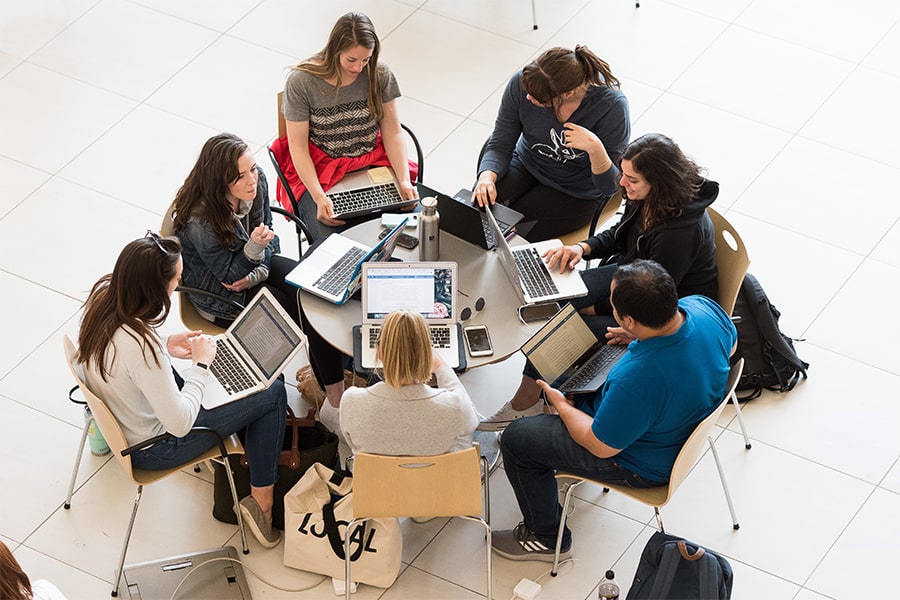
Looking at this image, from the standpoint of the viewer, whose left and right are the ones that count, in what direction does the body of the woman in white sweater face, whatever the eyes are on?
facing away from the viewer and to the right of the viewer

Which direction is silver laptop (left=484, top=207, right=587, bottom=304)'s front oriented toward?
to the viewer's right

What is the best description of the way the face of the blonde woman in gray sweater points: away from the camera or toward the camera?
away from the camera

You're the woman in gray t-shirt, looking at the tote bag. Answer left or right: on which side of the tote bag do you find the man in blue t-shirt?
left

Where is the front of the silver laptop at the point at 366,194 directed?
away from the camera

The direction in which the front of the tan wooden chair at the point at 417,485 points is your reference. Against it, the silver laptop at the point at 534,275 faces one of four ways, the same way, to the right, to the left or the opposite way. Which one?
to the right

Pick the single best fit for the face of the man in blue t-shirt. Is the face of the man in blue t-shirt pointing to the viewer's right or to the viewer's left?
to the viewer's left

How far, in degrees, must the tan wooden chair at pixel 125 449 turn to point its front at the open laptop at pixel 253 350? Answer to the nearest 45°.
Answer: approximately 45° to its right
